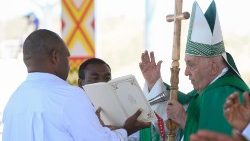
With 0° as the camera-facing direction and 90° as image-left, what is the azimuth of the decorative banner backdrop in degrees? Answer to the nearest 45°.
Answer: approximately 0°

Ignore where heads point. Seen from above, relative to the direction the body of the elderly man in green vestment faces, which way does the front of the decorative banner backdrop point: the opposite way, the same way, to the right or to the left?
to the left

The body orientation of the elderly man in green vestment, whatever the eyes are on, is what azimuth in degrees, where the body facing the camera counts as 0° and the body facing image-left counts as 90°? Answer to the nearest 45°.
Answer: approximately 90°

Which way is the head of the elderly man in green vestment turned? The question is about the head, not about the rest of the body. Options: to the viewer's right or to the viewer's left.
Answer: to the viewer's left

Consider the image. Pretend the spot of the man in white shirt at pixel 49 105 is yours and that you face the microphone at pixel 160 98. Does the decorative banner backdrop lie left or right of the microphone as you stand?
left

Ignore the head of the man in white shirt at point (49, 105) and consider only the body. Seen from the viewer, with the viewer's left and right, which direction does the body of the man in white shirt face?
facing away from the viewer and to the right of the viewer

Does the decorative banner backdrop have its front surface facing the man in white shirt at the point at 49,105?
yes

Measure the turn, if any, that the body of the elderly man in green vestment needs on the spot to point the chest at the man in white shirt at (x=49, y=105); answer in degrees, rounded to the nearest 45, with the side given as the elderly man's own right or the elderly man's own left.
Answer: approximately 45° to the elderly man's own left

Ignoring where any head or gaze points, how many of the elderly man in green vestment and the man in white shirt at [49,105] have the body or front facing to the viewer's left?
1

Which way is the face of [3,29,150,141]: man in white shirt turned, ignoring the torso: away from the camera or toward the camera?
away from the camera
